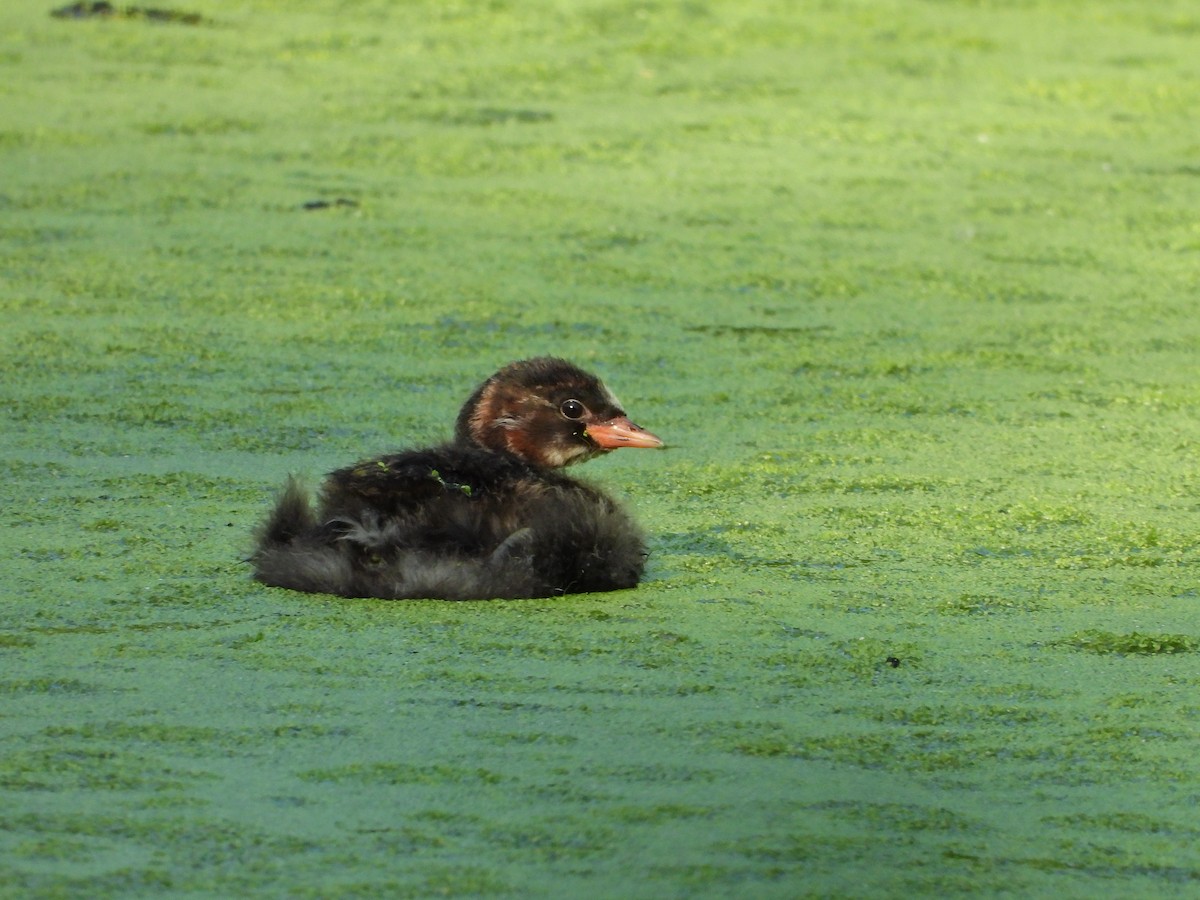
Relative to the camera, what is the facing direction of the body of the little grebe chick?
to the viewer's right
